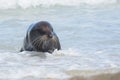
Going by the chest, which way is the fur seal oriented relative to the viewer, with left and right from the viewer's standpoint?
facing the viewer and to the right of the viewer
